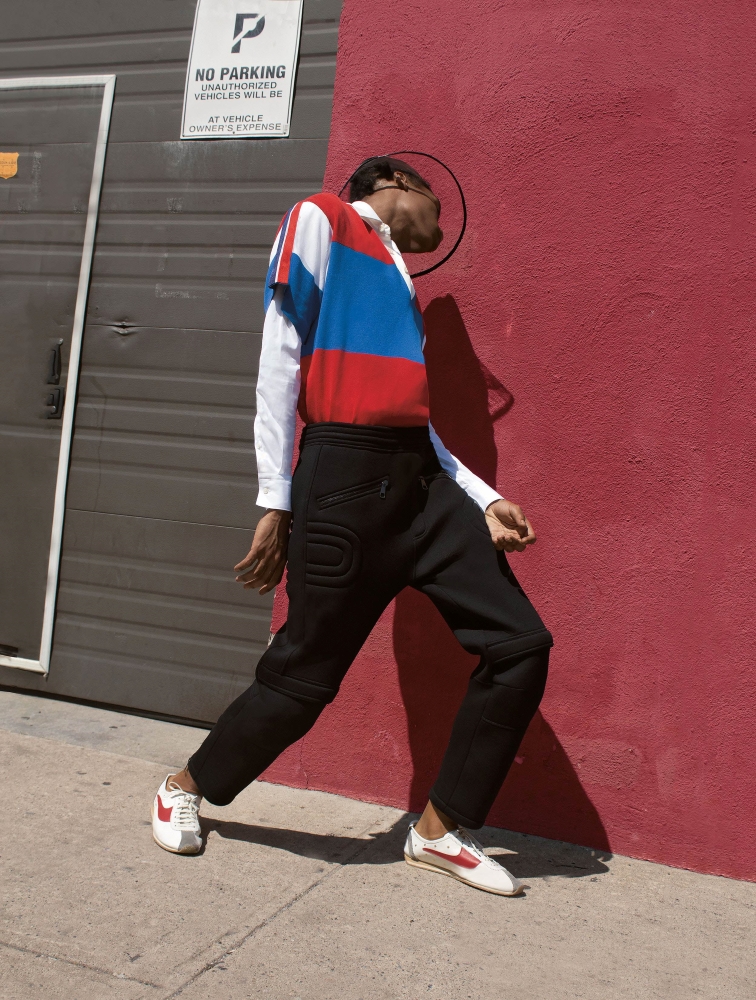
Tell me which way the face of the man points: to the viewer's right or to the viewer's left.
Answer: to the viewer's right

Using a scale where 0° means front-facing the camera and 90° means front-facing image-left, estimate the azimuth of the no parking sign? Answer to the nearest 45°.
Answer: approximately 0°
